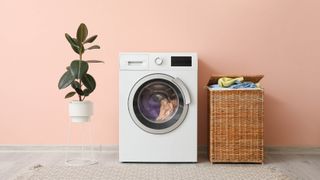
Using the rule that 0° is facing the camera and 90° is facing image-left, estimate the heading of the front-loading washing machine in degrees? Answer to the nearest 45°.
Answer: approximately 0°

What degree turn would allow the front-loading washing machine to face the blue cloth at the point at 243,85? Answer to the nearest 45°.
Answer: approximately 90° to its left

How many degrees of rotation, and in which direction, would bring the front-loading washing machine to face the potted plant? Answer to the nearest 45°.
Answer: approximately 90° to its right

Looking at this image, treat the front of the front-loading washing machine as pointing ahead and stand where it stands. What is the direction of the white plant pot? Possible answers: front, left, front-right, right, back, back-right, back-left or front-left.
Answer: right

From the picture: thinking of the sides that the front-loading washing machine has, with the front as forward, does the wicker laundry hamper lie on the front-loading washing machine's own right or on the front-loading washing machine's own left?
on the front-loading washing machine's own left

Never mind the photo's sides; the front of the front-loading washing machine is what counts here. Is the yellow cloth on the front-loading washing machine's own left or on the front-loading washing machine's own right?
on the front-loading washing machine's own left
